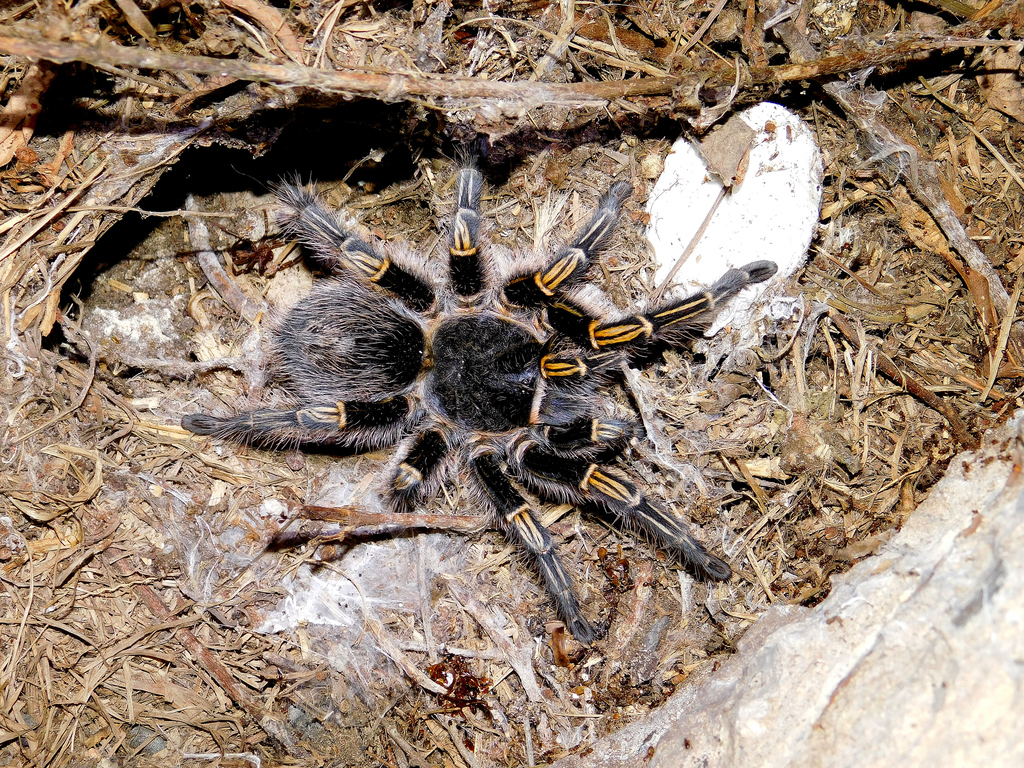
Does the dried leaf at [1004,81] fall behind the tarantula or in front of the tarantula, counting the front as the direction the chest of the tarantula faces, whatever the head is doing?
in front

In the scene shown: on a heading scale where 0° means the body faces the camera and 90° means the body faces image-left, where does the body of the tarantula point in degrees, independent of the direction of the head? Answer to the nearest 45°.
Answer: approximately 270°
